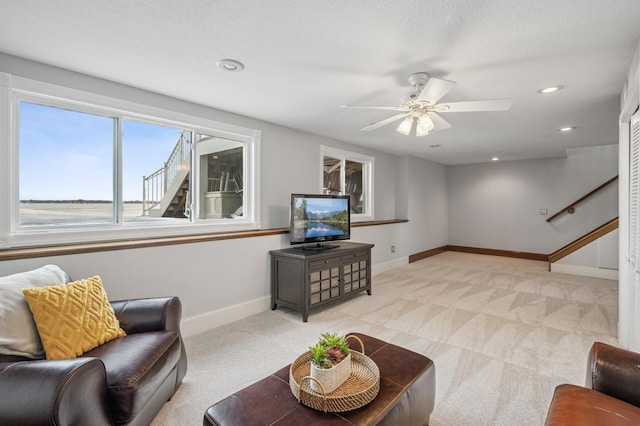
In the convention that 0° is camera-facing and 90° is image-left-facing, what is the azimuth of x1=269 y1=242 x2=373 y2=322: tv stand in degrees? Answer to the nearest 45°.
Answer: approximately 315°

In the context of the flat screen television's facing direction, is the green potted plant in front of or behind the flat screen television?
in front

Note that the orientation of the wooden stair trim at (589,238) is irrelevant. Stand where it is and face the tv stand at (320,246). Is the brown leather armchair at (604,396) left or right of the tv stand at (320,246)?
left

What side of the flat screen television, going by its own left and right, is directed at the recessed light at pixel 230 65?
right

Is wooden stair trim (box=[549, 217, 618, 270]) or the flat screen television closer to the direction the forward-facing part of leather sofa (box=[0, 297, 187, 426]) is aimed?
the wooden stair trim

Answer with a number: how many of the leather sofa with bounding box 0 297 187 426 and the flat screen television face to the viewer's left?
0

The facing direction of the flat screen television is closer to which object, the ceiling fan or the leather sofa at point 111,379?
the ceiling fan

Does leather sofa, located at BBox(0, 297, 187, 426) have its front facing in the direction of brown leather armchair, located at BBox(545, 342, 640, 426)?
yes

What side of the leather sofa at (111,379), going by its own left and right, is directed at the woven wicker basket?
front

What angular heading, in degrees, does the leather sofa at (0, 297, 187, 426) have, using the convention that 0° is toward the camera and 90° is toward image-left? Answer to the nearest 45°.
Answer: approximately 315°

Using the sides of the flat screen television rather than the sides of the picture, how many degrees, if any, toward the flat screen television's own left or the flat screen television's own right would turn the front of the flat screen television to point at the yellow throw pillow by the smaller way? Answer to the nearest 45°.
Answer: approximately 90° to the flat screen television's own right

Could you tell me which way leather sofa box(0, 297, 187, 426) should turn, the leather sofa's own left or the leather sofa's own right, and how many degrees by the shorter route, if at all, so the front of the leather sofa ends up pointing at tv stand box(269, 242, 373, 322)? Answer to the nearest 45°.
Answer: approximately 90° to the leather sofa's own left

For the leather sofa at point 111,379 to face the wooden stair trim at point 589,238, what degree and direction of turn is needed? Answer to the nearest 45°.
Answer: approximately 45° to its left

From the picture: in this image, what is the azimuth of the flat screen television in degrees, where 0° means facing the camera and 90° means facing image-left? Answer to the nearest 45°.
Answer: approximately 315°
